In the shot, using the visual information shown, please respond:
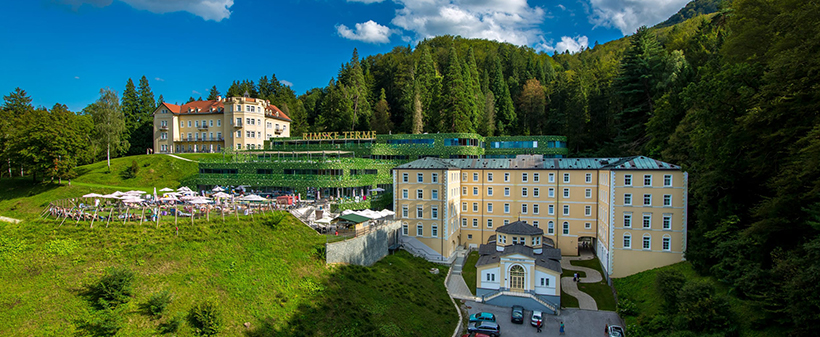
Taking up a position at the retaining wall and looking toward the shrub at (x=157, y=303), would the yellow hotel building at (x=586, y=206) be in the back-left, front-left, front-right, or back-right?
back-left

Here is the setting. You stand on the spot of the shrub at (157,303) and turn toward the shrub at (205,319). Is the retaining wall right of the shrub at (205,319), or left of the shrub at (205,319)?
left

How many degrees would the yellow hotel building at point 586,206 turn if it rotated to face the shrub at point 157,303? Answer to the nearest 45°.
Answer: approximately 45° to its right

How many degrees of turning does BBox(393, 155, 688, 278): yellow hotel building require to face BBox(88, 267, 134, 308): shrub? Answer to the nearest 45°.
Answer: approximately 45° to its right

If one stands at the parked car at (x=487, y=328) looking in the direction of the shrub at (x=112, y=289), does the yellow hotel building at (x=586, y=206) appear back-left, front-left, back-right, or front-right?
back-right

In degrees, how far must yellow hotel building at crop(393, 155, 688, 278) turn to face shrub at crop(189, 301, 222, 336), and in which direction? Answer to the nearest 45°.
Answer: approximately 45° to its right

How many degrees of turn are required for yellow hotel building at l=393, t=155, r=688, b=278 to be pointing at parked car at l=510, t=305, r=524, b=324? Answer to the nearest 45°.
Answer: approximately 45° to its right

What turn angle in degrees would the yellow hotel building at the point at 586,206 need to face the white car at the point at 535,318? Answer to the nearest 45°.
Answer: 0° — it already faces it

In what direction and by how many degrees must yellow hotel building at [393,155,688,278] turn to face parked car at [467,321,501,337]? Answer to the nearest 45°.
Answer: approximately 45° to its right

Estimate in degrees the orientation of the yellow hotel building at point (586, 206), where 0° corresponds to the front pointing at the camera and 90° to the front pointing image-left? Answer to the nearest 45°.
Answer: approximately 0°

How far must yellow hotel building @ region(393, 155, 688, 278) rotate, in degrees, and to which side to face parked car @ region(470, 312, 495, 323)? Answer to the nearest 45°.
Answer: approximately 45° to its right
